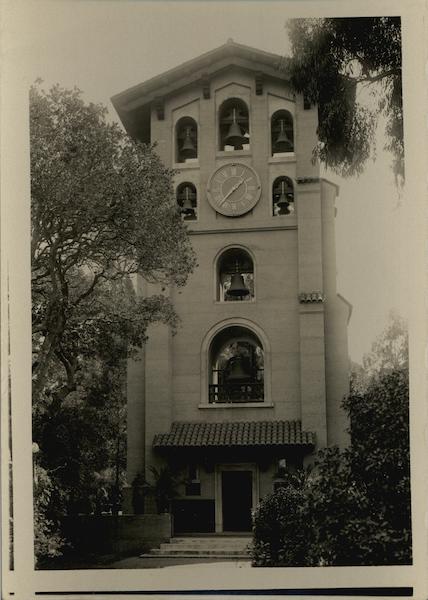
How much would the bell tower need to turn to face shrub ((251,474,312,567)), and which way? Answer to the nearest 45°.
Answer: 0° — it already faces it

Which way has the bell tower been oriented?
toward the camera
